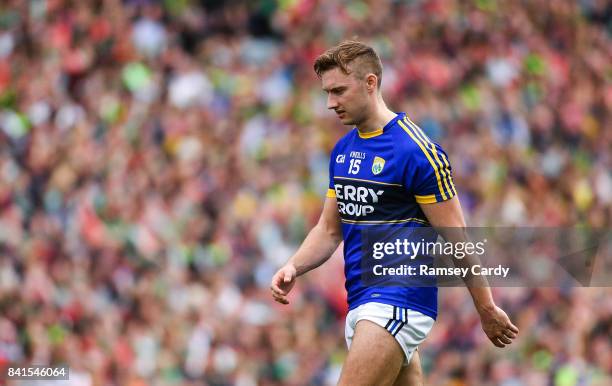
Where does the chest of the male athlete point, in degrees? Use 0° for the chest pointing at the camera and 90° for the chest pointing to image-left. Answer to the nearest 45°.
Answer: approximately 45°
